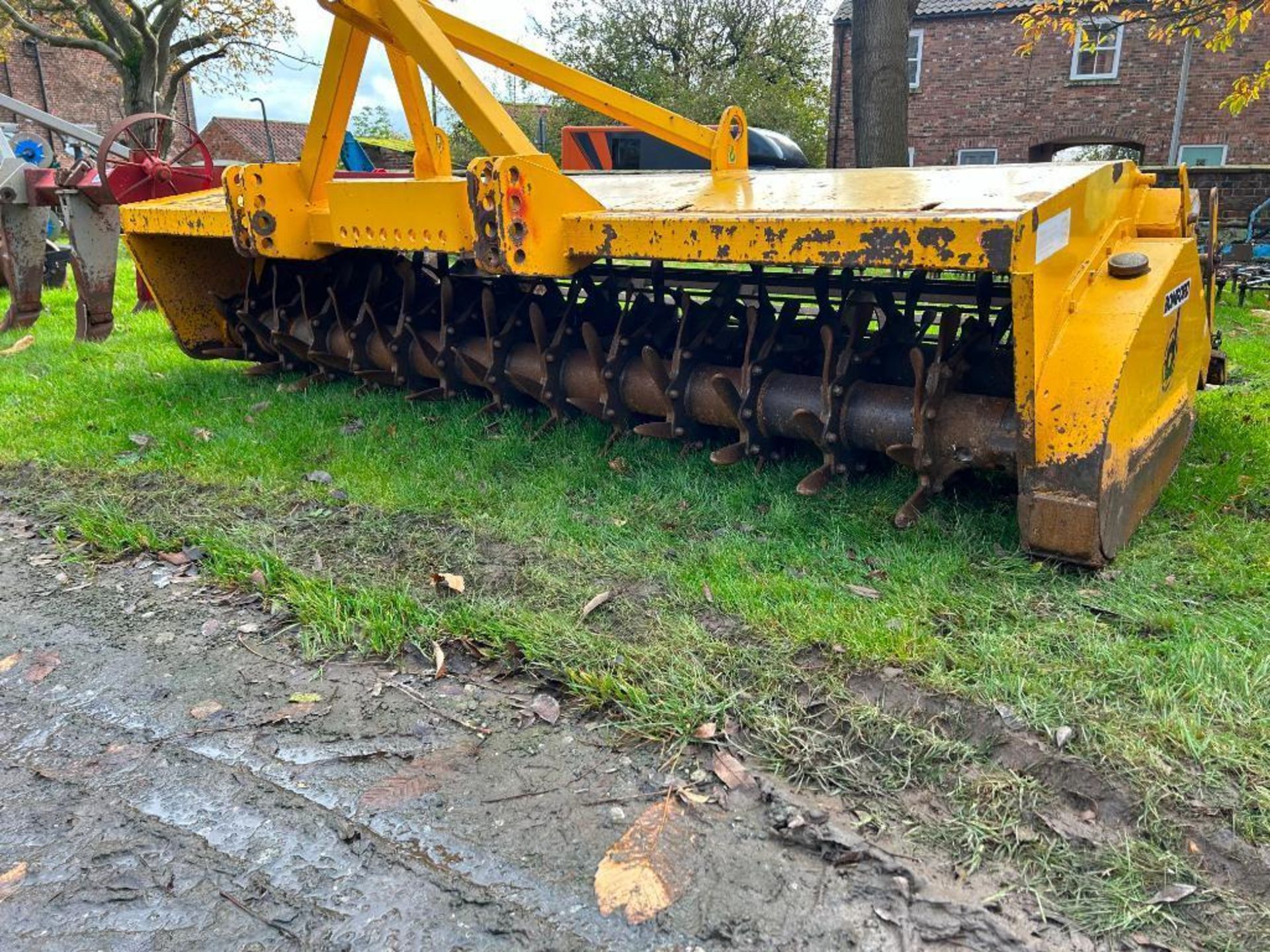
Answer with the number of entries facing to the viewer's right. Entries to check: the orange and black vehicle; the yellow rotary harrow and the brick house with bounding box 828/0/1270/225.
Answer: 1

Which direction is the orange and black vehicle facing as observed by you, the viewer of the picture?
facing to the right of the viewer

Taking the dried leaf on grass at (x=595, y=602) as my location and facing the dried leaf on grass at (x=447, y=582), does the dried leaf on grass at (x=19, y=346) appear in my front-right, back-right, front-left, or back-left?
front-right

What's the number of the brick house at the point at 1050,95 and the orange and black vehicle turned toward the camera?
1

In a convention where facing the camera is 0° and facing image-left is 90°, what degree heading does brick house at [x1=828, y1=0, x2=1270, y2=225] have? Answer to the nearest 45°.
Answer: approximately 0°

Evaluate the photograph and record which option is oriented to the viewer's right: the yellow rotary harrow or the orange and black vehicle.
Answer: the orange and black vehicle

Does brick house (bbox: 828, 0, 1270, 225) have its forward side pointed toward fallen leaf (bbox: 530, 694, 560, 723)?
yes

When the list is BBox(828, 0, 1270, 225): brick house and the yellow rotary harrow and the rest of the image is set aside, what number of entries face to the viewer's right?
0

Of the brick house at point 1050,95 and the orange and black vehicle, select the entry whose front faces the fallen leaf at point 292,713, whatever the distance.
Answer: the brick house

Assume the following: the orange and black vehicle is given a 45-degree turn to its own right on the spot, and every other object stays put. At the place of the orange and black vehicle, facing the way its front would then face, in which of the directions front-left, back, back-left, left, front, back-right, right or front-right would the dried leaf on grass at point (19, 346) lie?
right
